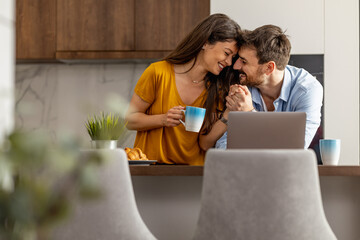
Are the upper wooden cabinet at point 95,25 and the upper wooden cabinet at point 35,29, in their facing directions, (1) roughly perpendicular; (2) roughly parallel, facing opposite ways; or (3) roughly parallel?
roughly parallel

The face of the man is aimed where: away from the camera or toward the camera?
toward the camera

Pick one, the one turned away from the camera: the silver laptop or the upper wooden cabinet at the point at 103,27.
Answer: the silver laptop

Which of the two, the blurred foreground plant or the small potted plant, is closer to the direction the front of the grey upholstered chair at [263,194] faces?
the small potted plant

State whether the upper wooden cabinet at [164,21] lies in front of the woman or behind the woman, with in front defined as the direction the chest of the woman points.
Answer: behind

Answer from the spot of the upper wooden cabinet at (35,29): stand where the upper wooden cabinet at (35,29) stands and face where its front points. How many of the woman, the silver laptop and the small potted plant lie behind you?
0

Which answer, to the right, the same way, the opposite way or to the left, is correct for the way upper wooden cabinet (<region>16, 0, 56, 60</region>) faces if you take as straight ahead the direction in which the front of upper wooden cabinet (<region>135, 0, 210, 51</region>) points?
the same way

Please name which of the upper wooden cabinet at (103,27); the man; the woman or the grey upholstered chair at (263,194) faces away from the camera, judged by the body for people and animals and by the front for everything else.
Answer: the grey upholstered chair

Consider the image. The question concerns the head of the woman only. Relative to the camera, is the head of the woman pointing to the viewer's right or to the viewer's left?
to the viewer's right

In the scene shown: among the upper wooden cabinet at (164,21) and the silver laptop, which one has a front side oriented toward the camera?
the upper wooden cabinet

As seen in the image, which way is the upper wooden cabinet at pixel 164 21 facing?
toward the camera

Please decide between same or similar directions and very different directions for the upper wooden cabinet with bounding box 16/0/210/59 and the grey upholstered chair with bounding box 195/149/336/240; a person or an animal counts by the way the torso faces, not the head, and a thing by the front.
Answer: very different directions

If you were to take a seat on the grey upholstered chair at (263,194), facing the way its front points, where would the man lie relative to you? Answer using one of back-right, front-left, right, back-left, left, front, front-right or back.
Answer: front

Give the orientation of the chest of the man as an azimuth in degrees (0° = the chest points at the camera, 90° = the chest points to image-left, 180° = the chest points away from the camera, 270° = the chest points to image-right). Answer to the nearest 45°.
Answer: approximately 45°

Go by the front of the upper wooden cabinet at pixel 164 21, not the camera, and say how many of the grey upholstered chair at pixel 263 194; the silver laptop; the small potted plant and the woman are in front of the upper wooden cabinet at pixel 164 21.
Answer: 4

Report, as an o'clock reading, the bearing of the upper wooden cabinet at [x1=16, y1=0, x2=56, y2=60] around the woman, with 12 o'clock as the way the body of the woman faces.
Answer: The upper wooden cabinet is roughly at 6 o'clock from the woman.

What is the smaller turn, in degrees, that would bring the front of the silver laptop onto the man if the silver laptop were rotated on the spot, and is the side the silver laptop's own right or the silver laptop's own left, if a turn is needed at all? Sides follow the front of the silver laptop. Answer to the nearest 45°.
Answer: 0° — it already faces them

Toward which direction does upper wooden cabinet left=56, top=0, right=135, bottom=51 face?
toward the camera

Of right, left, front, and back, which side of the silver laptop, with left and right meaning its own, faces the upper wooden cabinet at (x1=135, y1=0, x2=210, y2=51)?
front
